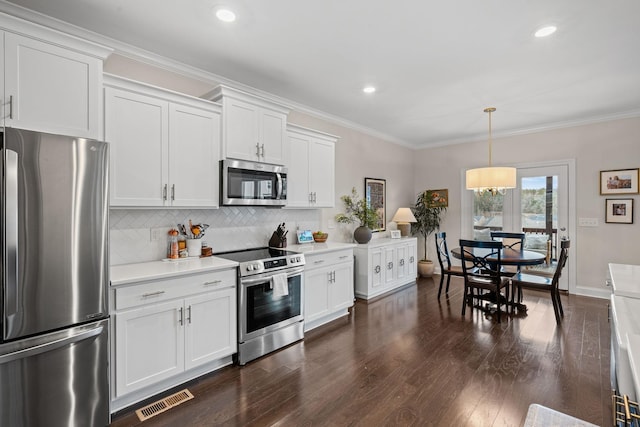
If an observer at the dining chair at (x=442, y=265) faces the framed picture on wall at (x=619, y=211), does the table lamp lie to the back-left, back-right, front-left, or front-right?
back-left

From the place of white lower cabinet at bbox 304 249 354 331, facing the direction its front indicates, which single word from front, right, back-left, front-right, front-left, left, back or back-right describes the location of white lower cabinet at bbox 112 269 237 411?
right

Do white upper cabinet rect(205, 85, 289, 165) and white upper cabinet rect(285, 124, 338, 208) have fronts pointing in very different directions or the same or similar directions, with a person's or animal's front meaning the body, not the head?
same or similar directions

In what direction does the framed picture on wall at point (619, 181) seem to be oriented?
toward the camera

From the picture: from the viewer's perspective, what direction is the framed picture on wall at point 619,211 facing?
toward the camera

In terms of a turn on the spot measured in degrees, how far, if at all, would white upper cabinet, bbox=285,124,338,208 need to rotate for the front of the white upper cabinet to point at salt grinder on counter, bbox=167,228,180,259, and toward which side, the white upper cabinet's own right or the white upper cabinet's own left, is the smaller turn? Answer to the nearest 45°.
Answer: approximately 90° to the white upper cabinet's own right

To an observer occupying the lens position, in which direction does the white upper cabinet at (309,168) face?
facing the viewer and to the right of the viewer

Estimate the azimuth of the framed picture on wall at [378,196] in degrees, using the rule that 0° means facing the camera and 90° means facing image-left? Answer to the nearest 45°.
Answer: approximately 315°

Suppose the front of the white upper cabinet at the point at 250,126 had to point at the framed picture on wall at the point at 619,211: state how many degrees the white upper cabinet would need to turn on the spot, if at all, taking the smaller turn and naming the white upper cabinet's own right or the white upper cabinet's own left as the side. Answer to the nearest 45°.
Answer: approximately 45° to the white upper cabinet's own left

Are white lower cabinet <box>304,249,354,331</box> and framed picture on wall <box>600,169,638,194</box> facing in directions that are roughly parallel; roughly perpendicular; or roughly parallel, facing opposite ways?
roughly perpendicular

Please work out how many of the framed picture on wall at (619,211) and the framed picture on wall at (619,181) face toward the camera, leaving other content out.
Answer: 2

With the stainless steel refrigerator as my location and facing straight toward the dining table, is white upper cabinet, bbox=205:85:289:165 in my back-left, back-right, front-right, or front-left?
front-left

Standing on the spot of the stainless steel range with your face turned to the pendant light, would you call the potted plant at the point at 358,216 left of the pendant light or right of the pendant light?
left
